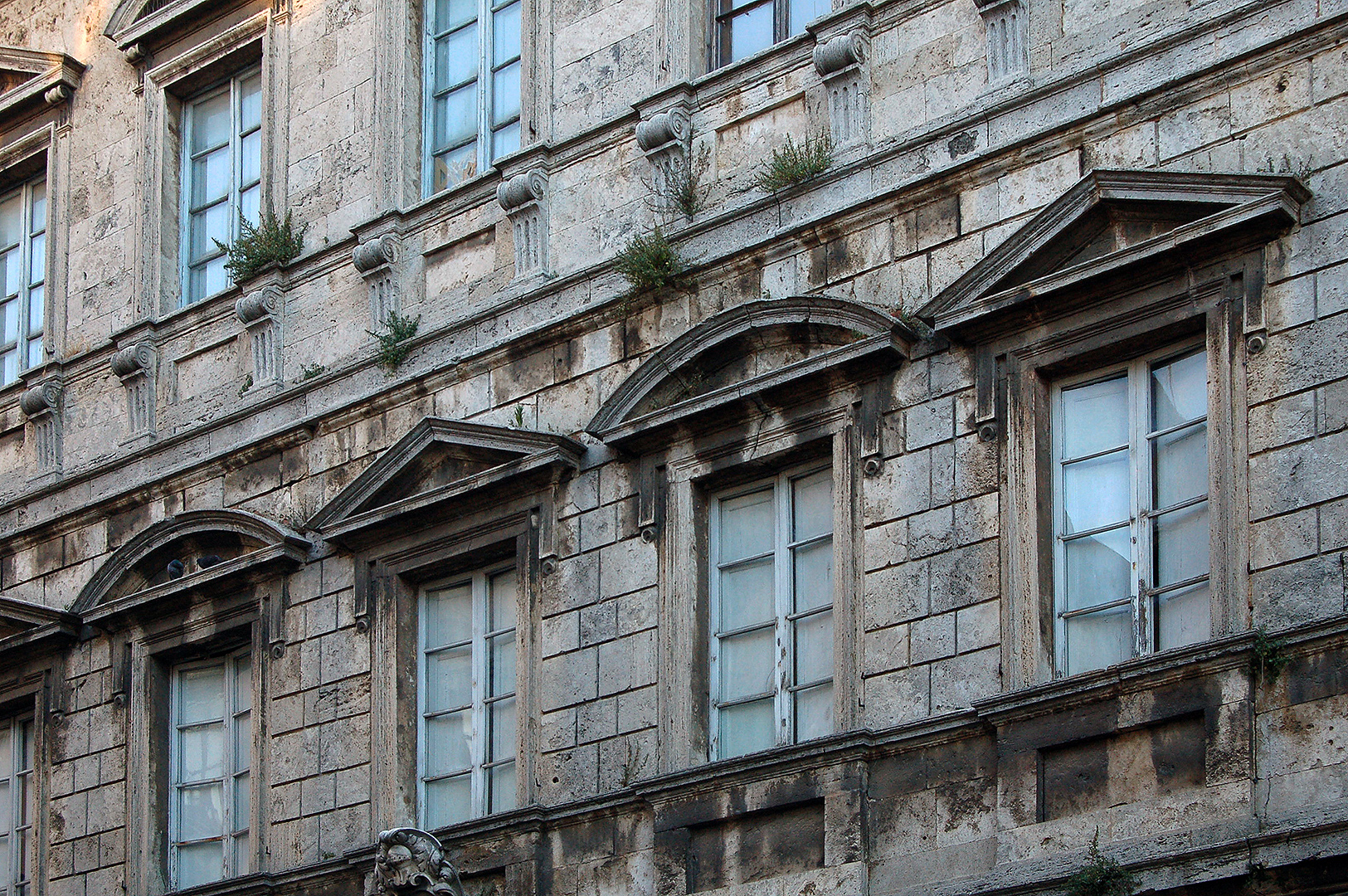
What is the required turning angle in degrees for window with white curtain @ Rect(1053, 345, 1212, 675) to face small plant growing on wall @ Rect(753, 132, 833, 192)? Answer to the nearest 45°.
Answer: approximately 90° to its right

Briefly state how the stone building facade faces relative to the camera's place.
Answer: facing the viewer and to the left of the viewer

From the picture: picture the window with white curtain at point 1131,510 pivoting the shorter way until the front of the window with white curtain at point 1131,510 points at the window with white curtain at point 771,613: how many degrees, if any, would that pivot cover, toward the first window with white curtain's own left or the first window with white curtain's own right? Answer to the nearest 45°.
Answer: approximately 90° to the first window with white curtain's own right

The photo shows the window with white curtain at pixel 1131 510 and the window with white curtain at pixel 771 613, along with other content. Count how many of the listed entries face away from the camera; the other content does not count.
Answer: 0

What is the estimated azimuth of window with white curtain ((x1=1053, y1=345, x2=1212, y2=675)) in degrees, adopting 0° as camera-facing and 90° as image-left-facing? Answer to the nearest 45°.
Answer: approximately 45°

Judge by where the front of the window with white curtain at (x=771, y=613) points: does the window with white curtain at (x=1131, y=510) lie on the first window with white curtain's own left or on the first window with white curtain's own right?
on the first window with white curtain's own left

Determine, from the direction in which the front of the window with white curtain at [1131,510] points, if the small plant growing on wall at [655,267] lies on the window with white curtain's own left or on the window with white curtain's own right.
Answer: on the window with white curtain's own right

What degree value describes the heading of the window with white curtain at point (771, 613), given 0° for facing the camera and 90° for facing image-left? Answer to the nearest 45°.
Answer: approximately 45°
